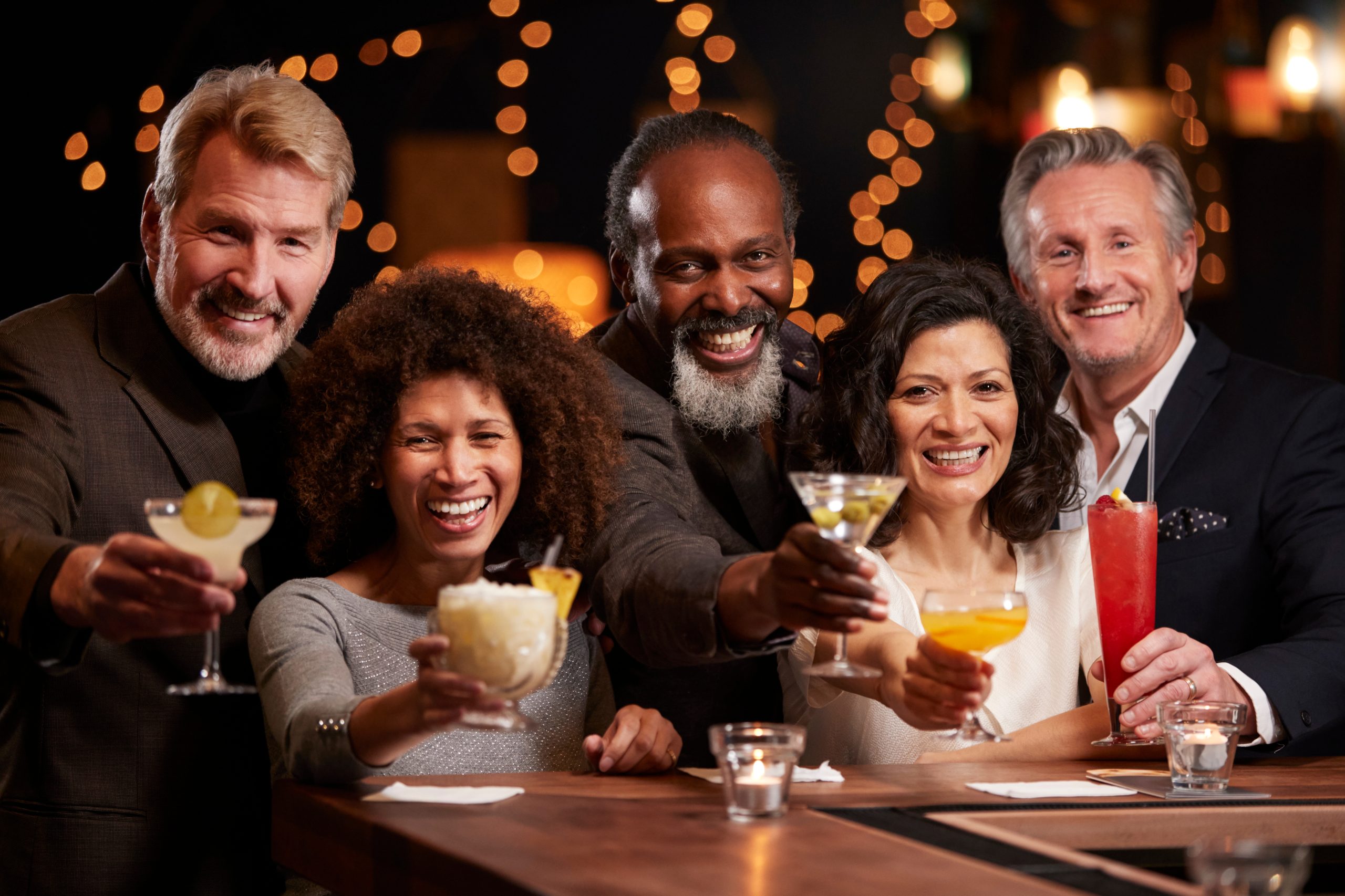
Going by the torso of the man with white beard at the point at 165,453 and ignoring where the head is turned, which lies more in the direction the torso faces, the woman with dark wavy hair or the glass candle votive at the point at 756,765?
the glass candle votive

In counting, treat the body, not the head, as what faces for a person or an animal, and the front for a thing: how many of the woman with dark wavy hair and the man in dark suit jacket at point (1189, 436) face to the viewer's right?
0

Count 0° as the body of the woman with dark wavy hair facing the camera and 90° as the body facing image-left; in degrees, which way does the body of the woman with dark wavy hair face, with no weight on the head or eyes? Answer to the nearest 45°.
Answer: approximately 0°

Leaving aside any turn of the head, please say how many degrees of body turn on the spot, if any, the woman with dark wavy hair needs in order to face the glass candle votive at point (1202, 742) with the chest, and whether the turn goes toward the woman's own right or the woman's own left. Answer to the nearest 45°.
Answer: approximately 45° to the woman's own left

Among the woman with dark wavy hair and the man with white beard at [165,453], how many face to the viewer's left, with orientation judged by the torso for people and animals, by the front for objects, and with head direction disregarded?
0

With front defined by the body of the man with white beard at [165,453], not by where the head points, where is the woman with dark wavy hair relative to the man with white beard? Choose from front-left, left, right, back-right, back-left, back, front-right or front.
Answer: front-left

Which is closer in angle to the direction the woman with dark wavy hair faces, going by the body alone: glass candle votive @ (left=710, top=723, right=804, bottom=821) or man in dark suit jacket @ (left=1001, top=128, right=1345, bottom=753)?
the glass candle votive

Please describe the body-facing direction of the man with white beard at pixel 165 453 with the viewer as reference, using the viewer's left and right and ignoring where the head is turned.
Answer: facing the viewer and to the right of the viewer
